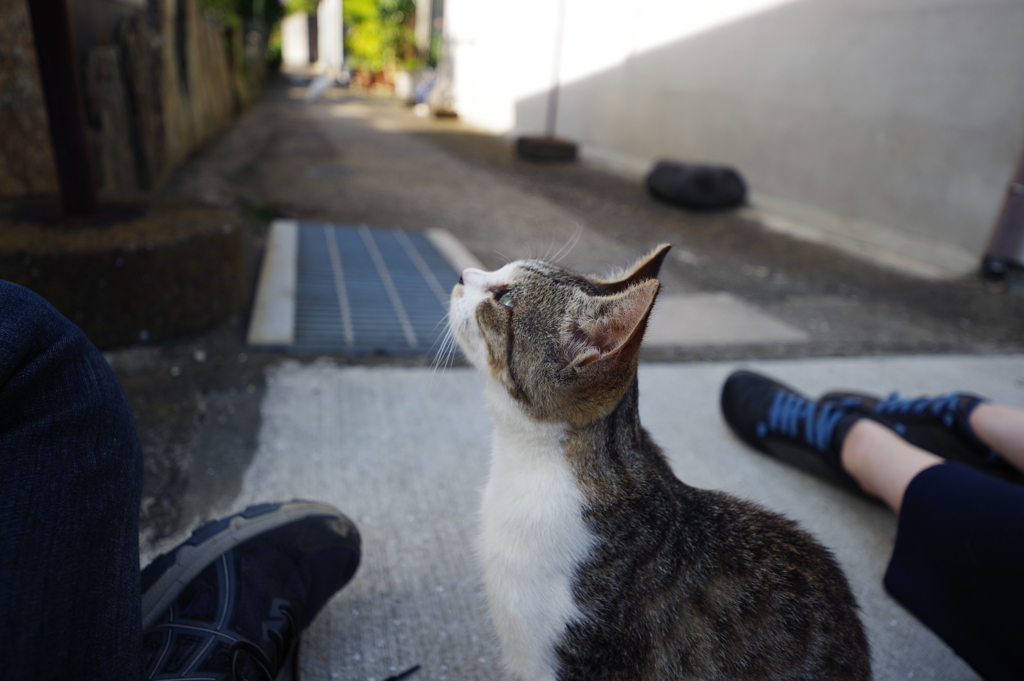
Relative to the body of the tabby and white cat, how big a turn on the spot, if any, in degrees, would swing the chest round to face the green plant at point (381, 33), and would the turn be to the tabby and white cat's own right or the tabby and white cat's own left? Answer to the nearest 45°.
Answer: approximately 45° to the tabby and white cat's own right

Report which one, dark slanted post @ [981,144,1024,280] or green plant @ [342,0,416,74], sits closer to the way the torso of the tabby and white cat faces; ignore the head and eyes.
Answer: the green plant

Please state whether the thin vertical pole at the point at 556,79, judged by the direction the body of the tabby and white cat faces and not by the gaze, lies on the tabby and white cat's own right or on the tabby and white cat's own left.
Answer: on the tabby and white cat's own right

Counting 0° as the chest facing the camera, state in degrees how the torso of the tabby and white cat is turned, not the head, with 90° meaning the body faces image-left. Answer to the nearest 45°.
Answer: approximately 90°
